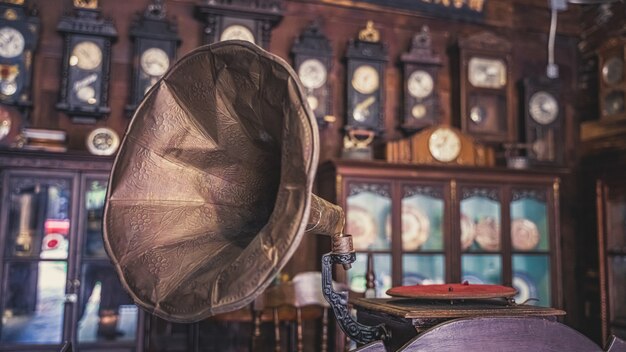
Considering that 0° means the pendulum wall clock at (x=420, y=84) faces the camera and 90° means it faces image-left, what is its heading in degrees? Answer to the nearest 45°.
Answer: approximately 0°

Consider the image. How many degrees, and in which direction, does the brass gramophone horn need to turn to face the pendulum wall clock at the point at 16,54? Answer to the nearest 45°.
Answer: approximately 90° to its right

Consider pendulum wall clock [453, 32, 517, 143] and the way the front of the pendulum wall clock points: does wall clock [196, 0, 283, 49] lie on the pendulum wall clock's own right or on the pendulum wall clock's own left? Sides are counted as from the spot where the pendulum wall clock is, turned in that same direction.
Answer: on the pendulum wall clock's own right

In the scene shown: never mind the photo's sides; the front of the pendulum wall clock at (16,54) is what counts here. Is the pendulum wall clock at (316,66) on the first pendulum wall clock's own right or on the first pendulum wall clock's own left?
on the first pendulum wall clock's own left

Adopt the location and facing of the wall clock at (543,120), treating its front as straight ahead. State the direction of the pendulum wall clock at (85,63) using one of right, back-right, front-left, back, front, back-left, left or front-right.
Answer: front-right

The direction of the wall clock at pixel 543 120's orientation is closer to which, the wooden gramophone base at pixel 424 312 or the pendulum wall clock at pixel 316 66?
the wooden gramophone base

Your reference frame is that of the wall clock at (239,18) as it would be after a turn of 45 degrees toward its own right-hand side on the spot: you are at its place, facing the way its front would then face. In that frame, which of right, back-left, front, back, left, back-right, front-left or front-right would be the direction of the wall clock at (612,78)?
back-left
